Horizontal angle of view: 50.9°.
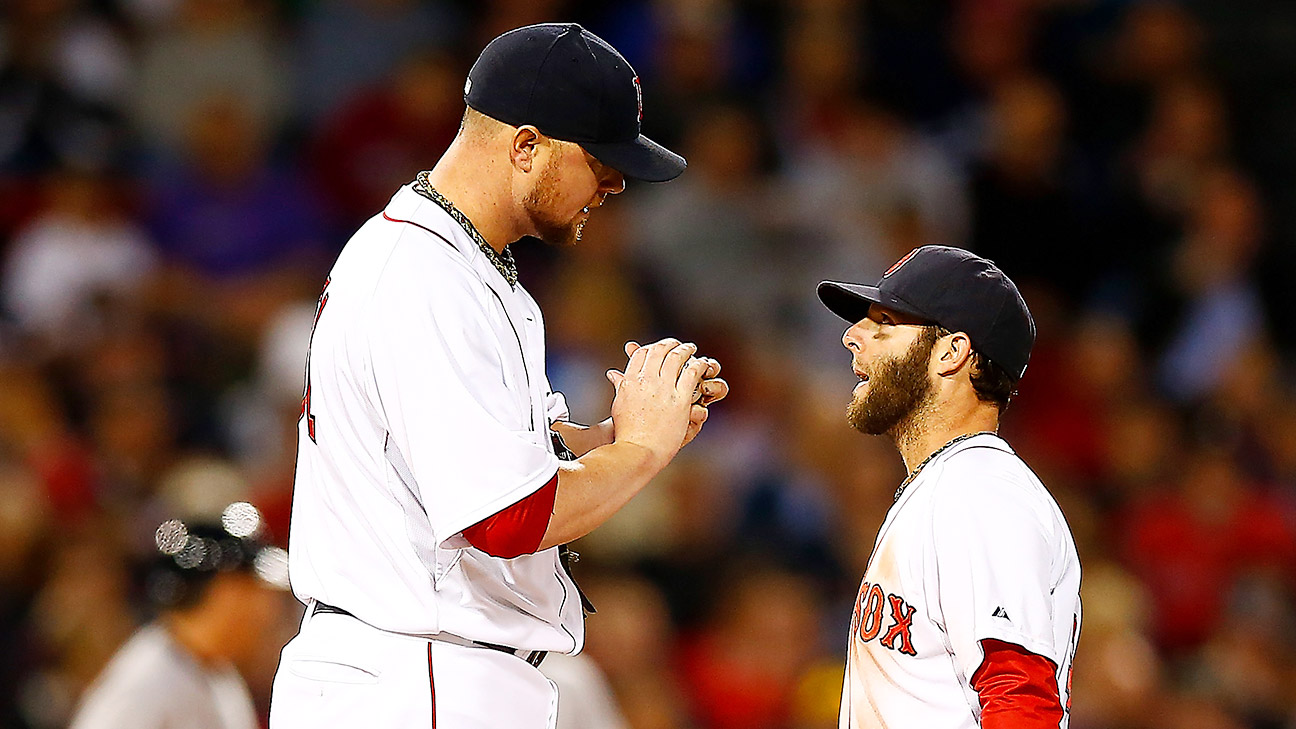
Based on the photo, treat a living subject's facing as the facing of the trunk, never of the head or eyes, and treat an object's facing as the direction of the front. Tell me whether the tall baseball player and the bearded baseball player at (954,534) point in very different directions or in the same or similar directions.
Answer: very different directions

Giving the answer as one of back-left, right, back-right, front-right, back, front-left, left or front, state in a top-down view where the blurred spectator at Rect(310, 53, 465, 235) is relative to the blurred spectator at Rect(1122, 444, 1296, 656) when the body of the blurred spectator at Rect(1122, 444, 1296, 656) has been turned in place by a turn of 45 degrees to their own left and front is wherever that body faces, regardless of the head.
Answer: back-right

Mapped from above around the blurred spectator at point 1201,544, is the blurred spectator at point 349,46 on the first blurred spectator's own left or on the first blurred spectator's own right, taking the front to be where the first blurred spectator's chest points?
on the first blurred spectator's own right

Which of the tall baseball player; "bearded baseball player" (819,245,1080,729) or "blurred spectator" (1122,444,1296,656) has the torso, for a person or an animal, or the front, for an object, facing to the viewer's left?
the bearded baseball player

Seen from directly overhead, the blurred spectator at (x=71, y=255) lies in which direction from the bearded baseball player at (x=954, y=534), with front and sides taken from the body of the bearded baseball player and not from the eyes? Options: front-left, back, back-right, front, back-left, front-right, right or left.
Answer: front-right

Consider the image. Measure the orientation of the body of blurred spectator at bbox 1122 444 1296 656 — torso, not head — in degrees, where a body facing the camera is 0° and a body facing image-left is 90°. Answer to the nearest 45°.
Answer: approximately 0°

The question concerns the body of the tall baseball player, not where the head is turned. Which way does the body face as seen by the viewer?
to the viewer's right

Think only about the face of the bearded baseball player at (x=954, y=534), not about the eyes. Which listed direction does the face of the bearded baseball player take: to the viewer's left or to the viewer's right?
to the viewer's left

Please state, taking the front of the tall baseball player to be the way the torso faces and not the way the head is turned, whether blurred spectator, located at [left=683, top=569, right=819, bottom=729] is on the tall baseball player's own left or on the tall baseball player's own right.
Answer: on the tall baseball player's own left

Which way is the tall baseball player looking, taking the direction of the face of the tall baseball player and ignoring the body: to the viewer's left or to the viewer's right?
to the viewer's right

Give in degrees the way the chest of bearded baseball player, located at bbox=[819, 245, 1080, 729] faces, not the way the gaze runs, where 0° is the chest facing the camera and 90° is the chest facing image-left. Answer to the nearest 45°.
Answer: approximately 90°

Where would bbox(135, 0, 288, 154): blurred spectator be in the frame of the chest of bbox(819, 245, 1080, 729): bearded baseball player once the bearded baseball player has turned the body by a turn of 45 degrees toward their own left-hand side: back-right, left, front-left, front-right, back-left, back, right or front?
right

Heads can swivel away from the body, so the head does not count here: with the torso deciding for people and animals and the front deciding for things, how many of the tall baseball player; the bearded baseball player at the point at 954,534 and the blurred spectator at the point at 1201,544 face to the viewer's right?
1
